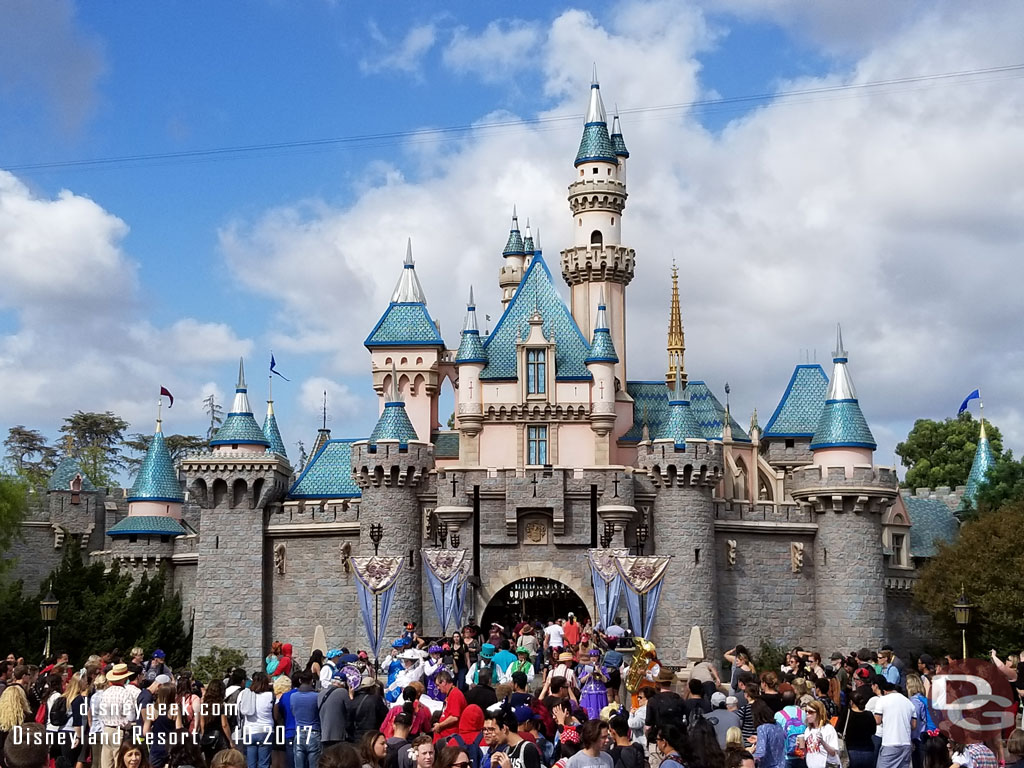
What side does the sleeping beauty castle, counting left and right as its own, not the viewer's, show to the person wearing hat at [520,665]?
front

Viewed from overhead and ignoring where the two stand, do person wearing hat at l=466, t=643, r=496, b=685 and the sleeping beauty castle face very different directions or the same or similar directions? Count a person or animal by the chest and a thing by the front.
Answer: same or similar directions

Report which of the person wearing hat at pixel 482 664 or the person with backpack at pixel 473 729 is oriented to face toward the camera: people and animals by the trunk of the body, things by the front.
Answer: the person wearing hat

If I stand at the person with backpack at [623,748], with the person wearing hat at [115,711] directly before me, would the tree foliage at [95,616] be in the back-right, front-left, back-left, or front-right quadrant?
front-right

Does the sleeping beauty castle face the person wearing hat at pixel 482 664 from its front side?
yes

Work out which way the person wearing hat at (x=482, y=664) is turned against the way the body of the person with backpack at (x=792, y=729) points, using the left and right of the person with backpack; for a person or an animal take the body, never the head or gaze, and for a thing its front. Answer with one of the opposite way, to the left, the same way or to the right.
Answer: the opposite way

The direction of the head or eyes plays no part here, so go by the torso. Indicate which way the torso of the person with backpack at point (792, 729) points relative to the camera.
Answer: away from the camera

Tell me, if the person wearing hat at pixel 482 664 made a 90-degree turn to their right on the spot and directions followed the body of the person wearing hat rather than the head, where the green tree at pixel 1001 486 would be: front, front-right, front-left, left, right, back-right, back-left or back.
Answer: back-right

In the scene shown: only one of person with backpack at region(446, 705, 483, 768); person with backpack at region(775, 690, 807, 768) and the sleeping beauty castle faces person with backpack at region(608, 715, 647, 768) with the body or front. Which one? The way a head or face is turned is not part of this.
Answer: the sleeping beauty castle

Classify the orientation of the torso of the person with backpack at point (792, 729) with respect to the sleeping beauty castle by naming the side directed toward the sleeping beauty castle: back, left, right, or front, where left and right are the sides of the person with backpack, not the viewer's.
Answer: front

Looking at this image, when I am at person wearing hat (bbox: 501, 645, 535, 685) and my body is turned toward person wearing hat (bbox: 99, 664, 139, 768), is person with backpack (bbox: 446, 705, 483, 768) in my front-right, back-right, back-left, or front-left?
front-left

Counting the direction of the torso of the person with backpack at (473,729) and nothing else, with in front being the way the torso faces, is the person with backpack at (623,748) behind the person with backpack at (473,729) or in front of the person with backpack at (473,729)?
behind

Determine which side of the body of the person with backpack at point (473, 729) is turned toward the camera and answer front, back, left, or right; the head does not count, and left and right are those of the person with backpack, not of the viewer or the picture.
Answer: back

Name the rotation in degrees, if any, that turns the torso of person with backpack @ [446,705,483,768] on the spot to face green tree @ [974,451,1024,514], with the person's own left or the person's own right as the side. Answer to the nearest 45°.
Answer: approximately 45° to the person's own right

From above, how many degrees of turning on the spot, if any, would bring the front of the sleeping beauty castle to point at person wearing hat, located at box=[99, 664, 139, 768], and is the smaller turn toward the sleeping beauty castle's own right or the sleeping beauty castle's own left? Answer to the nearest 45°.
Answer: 0° — it already faces them

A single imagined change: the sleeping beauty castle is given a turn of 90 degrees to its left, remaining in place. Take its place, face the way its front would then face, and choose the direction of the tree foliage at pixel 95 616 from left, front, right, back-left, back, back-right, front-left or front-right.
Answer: back

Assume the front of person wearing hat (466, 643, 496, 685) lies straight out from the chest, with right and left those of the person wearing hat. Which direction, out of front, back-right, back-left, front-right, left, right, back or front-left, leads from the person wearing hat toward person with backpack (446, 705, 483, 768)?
front

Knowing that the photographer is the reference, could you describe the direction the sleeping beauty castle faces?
facing the viewer

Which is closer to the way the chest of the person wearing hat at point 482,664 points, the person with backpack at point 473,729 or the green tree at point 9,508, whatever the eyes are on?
the person with backpack

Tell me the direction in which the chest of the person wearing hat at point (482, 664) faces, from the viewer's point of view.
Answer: toward the camera
